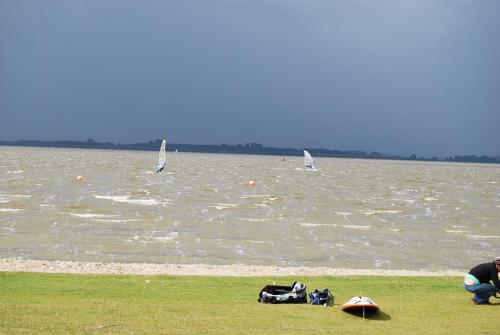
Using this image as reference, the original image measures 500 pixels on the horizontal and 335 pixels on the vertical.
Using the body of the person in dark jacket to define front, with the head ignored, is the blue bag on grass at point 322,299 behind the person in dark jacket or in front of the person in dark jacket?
behind

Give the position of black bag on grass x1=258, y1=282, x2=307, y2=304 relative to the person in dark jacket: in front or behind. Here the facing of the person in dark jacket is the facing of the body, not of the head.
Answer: behind

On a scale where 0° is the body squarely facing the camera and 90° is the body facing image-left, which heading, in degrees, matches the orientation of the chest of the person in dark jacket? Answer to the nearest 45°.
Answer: approximately 270°
